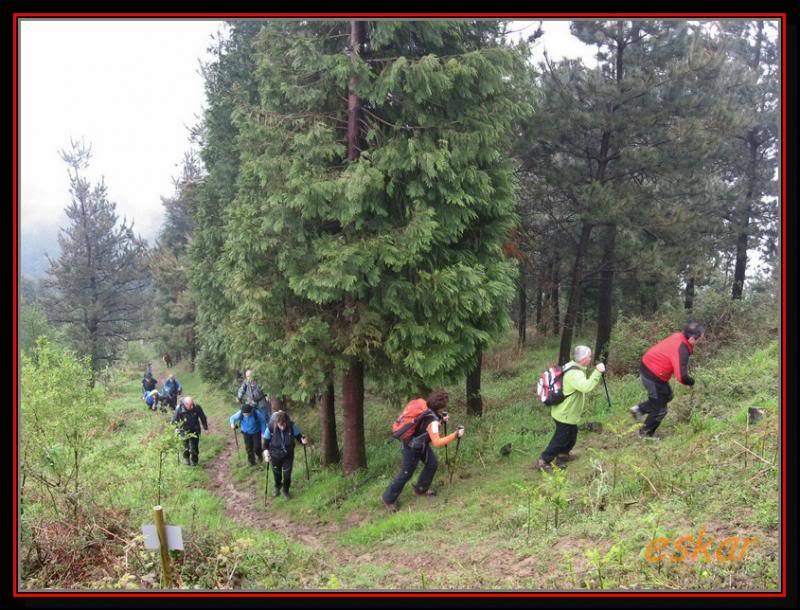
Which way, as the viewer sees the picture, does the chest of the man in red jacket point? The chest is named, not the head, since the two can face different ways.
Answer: to the viewer's right

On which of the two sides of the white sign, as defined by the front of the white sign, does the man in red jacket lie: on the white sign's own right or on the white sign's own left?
on the white sign's own left

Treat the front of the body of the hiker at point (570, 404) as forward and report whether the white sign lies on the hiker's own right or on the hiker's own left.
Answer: on the hiker's own right

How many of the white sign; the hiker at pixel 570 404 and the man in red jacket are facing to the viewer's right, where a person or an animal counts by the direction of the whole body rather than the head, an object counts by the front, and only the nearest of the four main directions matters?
2

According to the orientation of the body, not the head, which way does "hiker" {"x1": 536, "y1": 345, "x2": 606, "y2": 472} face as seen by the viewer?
to the viewer's right

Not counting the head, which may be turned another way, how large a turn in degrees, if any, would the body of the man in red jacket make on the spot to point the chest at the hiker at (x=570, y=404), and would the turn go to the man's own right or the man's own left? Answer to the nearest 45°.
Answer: approximately 180°

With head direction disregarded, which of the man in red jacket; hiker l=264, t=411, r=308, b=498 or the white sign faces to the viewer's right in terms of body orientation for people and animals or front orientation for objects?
the man in red jacket
